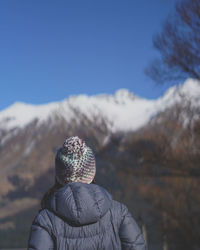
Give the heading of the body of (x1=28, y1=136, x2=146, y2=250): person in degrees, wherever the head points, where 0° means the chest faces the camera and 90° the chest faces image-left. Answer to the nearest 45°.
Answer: approximately 180°
